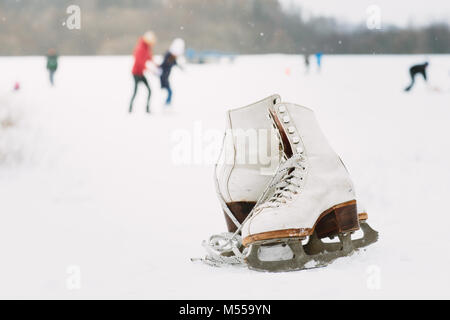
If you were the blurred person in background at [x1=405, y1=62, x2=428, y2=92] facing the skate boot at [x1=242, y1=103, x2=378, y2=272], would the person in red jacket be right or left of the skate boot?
right

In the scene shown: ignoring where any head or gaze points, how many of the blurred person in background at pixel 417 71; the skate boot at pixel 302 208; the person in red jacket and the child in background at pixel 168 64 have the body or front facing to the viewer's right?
3

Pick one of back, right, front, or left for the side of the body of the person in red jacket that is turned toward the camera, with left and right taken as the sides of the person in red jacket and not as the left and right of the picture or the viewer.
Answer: right

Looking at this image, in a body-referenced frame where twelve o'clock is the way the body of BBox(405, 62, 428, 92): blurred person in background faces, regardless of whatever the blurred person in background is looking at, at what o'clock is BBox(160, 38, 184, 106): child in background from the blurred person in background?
The child in background is roughly at 5 o'clock from the blurred person in background.
